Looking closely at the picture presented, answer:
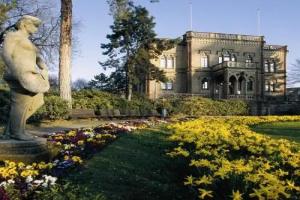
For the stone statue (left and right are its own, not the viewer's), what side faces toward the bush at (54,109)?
left

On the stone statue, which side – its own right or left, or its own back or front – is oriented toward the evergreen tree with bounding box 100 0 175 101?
left

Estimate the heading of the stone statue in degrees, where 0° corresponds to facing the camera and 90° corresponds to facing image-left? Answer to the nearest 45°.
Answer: approximately 270°

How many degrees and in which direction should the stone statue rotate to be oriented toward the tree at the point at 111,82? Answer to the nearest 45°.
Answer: approximately 90° to its left
